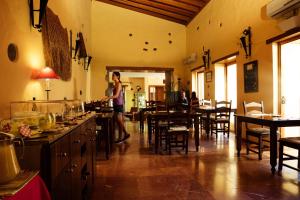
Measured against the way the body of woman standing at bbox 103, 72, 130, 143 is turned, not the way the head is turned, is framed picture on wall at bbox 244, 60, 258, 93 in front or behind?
behind

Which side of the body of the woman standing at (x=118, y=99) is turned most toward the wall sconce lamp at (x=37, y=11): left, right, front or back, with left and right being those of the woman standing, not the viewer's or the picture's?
left

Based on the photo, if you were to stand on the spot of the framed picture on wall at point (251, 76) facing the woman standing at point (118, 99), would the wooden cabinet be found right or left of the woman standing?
left

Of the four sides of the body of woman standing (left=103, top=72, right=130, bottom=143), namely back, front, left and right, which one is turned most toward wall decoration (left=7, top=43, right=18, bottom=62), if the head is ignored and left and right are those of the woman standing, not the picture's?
left

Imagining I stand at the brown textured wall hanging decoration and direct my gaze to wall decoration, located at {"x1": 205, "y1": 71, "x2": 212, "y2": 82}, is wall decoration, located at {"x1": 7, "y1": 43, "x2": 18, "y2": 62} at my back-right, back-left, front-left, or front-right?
back-right

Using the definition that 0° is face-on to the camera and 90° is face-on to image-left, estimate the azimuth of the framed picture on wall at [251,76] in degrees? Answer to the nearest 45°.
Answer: approximately 45°

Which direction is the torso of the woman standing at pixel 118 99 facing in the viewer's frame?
to the viewer's left

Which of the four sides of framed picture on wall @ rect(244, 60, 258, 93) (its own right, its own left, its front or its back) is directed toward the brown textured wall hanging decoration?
front

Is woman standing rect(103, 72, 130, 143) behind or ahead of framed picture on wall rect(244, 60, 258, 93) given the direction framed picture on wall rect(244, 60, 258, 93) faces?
ahead

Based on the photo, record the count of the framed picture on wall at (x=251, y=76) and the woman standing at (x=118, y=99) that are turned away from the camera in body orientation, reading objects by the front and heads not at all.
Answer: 0

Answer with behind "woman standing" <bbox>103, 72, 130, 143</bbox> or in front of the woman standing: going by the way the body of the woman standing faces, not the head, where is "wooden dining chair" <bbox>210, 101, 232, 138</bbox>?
behind
